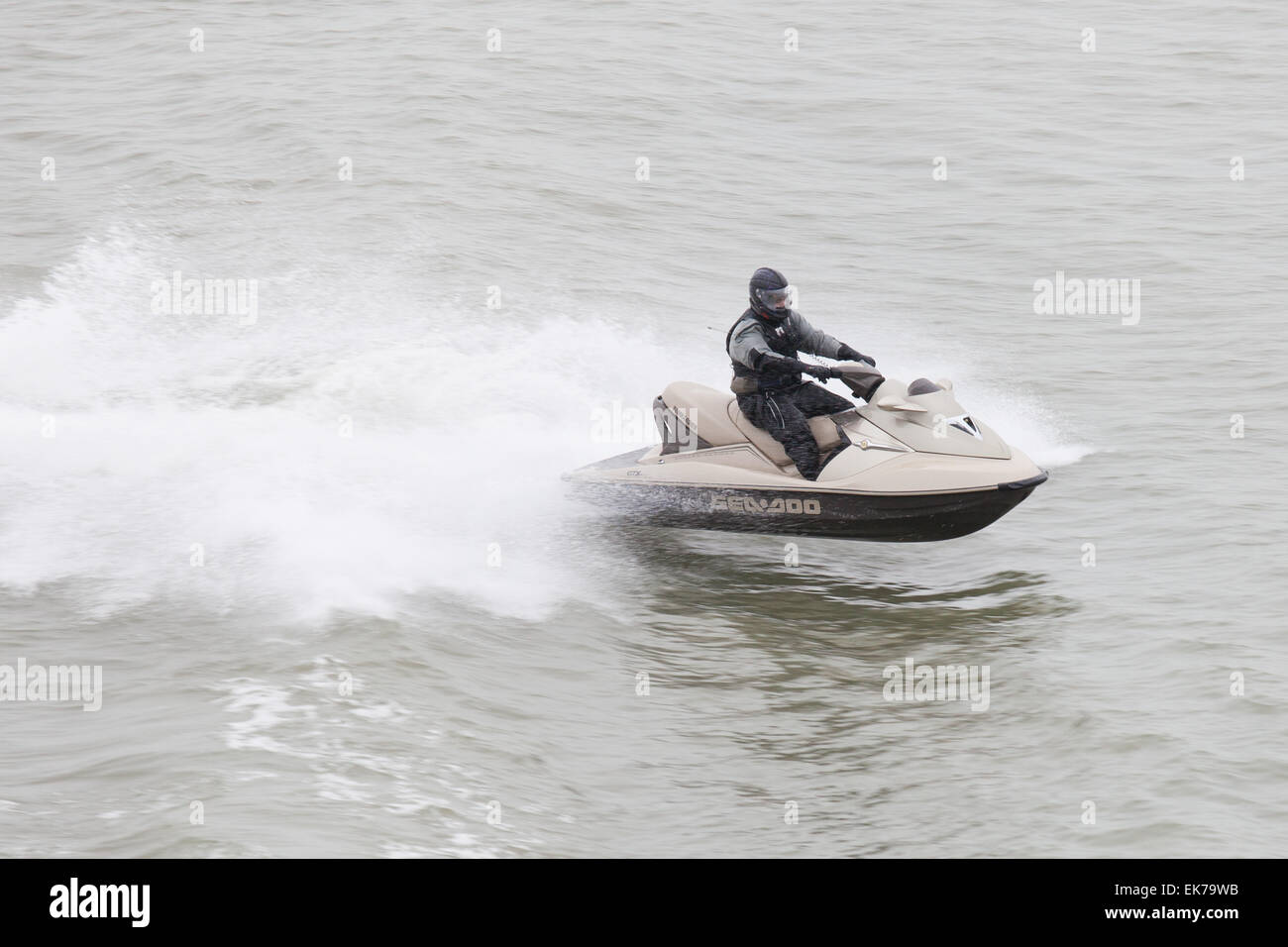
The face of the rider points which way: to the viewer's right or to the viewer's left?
to the viewer's right

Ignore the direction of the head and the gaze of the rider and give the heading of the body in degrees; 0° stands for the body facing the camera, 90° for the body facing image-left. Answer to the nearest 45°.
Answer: approximately 315°

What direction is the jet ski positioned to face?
to the viewer's right
